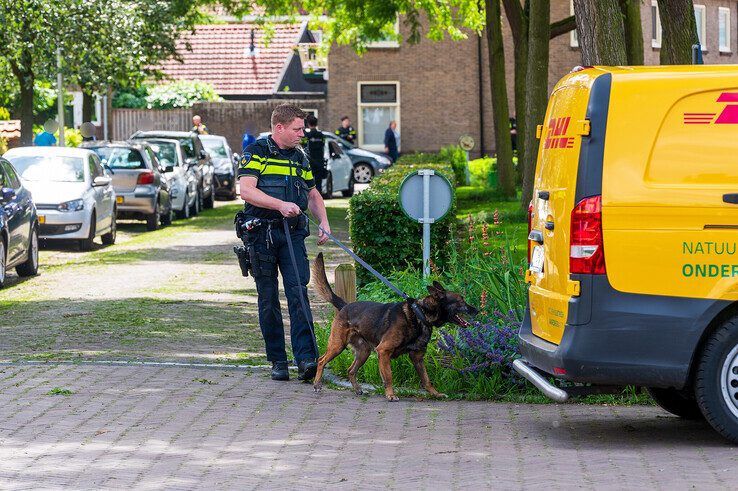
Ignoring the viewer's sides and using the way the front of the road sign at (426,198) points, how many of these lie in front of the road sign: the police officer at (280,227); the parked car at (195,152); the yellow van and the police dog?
1

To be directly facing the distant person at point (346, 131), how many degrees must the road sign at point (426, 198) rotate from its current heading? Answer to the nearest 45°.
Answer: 0° — it already faces them

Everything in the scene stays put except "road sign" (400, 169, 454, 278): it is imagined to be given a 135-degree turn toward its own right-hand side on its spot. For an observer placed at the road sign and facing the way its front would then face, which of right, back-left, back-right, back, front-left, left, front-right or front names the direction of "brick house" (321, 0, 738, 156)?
back-left

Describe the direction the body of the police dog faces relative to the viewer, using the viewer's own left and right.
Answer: facing to the right of the viewer

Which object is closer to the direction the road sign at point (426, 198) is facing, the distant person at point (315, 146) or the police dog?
the distant person

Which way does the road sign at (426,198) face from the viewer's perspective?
away from the camera

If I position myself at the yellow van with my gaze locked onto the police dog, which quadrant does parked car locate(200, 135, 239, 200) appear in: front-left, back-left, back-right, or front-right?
front-right

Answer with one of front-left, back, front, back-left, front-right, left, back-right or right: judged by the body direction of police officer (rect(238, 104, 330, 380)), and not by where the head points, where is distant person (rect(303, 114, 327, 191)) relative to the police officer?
back-left

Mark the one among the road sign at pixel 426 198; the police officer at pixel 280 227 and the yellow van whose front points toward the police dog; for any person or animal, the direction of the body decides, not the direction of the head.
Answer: the police officer

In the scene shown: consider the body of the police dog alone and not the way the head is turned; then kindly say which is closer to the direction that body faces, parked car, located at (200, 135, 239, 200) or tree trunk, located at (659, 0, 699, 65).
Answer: the tree trunk

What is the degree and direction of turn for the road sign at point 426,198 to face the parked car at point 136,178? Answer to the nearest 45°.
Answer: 0° — it already faces it

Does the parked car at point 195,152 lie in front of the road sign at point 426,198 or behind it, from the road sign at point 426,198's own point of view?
in front

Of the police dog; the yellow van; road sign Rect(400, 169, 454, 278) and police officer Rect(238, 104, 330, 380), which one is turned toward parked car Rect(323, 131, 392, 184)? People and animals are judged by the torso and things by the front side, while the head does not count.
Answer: the road sign

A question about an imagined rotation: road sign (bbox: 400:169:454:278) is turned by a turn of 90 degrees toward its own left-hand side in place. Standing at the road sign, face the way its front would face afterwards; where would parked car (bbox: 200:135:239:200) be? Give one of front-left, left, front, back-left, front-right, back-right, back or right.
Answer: right

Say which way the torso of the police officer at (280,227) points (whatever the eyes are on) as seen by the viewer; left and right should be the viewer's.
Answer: facing the viewer and to the right of the viewer
